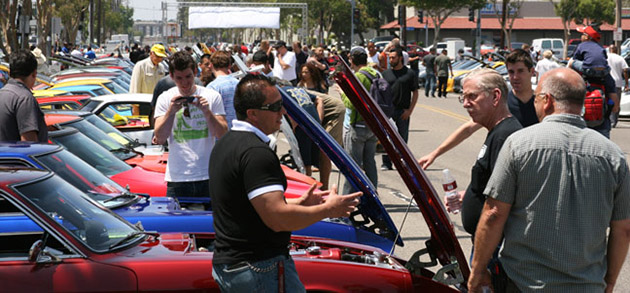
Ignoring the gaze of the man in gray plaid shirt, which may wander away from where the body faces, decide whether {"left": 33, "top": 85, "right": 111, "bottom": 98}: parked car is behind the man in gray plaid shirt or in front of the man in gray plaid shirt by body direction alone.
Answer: in front

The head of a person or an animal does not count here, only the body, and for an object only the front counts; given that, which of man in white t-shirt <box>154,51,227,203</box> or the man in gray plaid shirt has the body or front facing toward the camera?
the man in white t-shirt

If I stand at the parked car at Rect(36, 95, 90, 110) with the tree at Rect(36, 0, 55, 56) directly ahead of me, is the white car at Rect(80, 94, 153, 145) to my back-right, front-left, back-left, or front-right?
back-right

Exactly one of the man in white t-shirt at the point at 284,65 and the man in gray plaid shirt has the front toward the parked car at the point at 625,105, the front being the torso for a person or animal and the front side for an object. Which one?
the man in gray plaid shirt

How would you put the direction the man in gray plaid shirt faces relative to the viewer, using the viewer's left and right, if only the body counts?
facing away from the viewer

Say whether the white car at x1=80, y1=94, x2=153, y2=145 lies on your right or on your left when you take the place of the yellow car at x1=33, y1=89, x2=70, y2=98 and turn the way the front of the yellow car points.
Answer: on your right

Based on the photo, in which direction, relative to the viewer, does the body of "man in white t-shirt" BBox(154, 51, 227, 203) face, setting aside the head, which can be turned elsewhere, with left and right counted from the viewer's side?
facing the viewer

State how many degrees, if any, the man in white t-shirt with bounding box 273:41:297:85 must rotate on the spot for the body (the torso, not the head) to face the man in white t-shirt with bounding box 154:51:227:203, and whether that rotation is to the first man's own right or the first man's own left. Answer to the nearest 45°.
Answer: approximately 45° to the first man's own left

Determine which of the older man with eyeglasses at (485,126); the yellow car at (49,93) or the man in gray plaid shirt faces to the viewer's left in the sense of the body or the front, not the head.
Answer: the older man with eyeglasses

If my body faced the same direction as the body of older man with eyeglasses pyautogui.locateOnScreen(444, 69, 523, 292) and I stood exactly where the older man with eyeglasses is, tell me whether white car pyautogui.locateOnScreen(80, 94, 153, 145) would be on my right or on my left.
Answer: on my right

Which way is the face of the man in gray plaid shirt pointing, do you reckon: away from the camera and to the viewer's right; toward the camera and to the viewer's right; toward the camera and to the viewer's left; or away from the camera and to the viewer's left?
away from the camera and to the viewer's left

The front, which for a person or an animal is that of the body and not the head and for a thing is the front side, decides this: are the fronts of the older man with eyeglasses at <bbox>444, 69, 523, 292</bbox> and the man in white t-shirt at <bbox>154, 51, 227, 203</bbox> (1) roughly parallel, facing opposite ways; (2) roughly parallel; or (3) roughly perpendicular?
roughly perpendicular

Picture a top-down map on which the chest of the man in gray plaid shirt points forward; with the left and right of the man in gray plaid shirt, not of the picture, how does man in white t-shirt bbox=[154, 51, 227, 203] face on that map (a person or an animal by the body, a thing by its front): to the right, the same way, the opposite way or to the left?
the opposite way

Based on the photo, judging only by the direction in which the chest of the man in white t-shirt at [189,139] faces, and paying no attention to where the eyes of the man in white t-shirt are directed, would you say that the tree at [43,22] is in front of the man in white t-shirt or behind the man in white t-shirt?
behind

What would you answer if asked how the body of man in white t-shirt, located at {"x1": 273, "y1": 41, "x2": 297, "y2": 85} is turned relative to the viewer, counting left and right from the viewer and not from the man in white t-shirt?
facing the viewer and to the left of the viewer

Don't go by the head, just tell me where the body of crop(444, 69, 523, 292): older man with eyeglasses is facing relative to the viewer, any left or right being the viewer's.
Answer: facing to the left of the viewer

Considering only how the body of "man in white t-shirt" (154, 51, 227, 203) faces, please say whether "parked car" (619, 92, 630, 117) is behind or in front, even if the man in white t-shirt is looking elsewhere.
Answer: behind

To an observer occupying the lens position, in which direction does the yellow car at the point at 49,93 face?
facing to the right of the viewer
